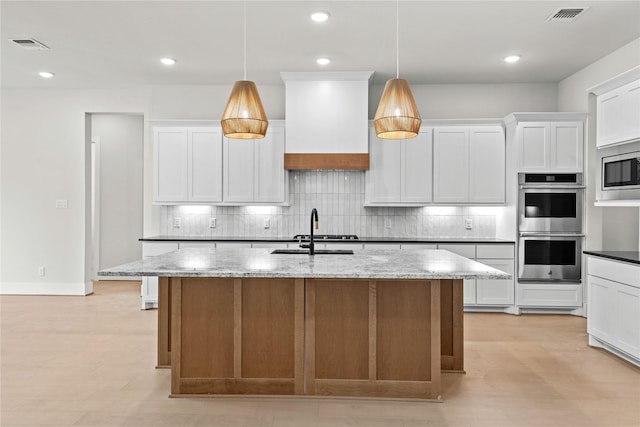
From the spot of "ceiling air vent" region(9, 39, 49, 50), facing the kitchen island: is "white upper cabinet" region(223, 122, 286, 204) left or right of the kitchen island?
left

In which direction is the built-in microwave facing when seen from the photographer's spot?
facing the viewer and to the left of the viewer

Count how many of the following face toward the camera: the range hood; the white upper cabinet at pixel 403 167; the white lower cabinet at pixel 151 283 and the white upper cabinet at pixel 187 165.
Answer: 4

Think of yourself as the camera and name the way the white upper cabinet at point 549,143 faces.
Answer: facing the viewer

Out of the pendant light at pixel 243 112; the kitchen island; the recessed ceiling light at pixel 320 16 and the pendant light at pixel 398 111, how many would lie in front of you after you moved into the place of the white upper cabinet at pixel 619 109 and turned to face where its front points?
4

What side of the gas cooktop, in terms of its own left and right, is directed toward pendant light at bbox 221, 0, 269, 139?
front

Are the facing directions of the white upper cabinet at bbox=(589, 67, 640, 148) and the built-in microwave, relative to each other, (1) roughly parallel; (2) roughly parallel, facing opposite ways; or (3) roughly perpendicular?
roughly parallel

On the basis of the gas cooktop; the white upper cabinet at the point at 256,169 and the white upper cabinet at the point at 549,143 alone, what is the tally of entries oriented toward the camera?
3

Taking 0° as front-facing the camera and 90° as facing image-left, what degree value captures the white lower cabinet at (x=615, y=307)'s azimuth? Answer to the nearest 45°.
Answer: approximately 45°

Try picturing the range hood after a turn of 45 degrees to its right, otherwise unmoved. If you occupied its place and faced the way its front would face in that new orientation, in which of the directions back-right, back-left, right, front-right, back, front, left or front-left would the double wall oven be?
back-left

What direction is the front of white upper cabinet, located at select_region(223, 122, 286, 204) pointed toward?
toward the camera

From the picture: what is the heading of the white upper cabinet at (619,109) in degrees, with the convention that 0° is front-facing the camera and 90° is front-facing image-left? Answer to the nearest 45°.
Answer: approximately 45°

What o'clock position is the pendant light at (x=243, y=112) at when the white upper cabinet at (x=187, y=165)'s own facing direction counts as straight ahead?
The pendant light is roughly at 12 o'clock from the white upper cabinet.

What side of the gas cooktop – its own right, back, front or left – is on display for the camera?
front
